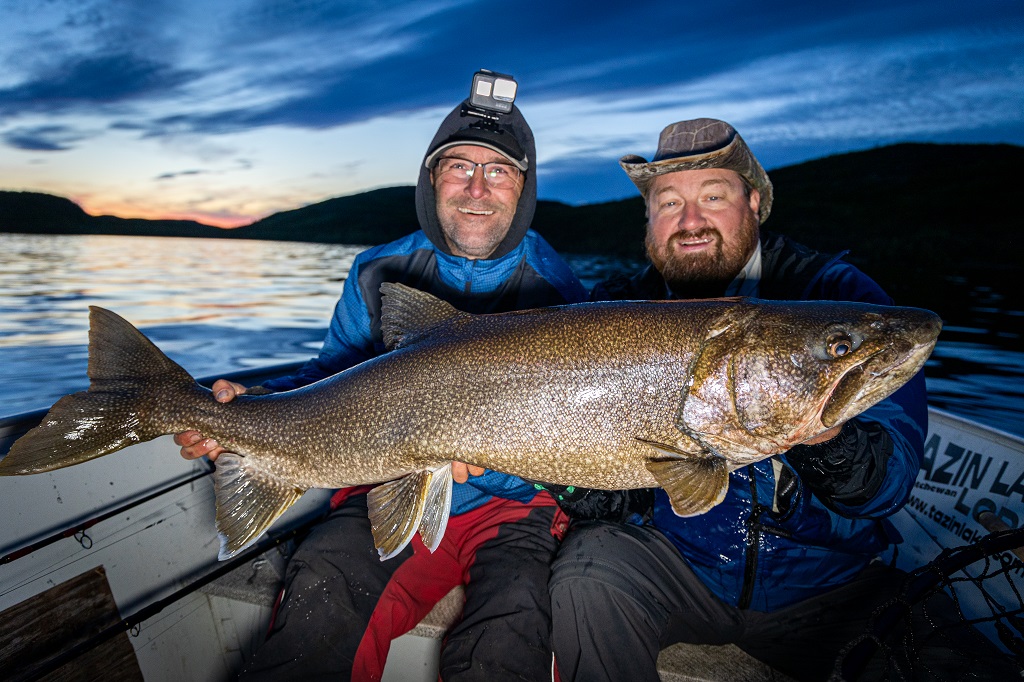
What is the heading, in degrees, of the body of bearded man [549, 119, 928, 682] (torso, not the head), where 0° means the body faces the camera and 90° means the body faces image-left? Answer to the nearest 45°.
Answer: approximately 0°

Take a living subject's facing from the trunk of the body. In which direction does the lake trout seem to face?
to the viewer's right

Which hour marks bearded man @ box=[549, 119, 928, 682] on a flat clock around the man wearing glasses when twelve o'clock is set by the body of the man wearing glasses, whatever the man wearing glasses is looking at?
The bearded man is roughly at 10 o'clock from the man wearing glasses.

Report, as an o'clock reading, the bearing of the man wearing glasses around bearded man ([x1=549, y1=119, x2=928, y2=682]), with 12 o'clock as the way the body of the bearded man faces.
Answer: The man wearing glasses is roughly at 3 o'clock from the bearded man.
